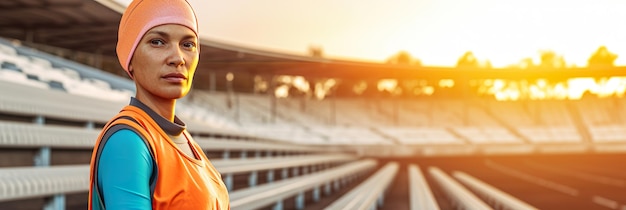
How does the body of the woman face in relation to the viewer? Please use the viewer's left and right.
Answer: facing the viewer and to the right of the viewer
